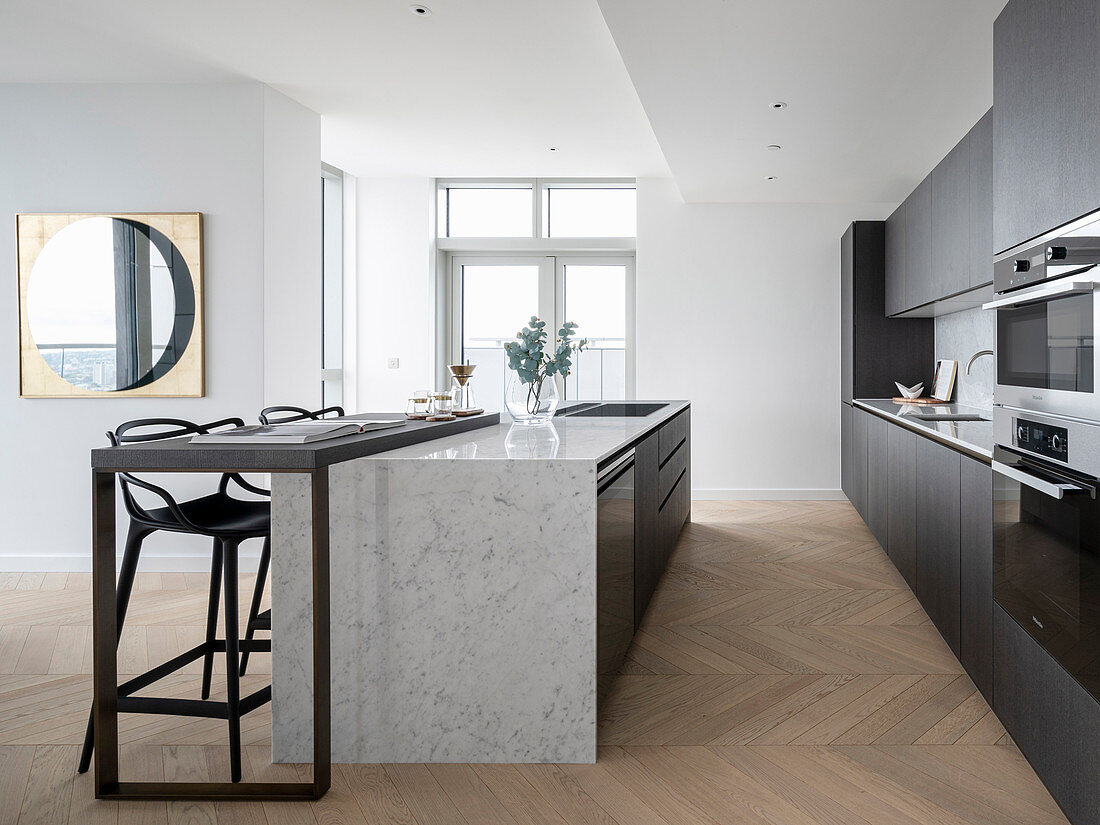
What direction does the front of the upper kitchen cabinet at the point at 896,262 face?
to the viewer's left

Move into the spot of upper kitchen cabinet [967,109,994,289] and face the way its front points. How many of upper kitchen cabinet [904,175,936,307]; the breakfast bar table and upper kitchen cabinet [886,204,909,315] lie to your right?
2

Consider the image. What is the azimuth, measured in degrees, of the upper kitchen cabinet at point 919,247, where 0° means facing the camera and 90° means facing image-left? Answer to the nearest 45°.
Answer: approximately 90°

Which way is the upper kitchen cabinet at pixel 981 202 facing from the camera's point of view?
to the viewer's left

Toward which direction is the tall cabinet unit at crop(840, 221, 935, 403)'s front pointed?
to the viewer's left

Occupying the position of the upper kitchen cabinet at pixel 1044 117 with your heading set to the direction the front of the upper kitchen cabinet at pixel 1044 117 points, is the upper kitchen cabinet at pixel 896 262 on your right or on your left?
on your right

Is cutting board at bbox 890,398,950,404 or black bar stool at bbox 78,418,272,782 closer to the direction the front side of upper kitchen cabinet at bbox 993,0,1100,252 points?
the black bar stool

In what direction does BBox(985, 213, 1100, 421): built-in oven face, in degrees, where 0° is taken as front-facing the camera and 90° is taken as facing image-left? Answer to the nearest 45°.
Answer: approximately 45°

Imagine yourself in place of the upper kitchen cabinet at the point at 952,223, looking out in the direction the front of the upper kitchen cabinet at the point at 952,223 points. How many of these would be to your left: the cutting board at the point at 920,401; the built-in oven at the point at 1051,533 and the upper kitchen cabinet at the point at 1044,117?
2

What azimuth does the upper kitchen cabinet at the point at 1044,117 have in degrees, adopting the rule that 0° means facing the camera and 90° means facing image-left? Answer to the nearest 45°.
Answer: approximately 45°

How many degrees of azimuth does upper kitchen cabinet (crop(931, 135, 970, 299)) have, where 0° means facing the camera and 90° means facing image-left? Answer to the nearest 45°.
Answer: approximately 90°

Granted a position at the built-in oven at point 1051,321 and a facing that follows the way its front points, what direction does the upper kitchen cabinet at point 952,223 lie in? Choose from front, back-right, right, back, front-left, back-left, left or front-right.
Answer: back-right
